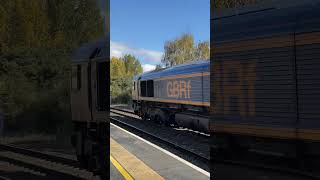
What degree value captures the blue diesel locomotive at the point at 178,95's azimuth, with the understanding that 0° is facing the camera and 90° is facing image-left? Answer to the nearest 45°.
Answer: approximately 135°

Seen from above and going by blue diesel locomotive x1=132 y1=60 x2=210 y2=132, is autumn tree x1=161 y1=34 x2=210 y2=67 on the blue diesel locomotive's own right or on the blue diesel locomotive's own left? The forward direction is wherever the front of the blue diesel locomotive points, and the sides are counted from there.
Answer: on the blue diesel locomotive's own right
